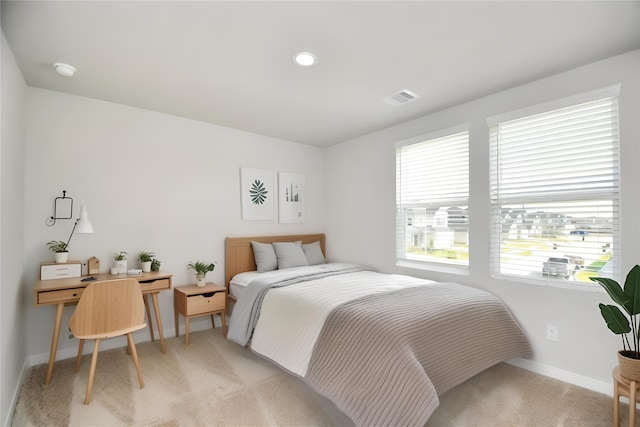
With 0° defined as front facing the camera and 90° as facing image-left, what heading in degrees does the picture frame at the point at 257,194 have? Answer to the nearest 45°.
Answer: approximately 315°

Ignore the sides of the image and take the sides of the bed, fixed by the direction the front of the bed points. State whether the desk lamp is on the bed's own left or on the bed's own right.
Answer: on the bed's own right

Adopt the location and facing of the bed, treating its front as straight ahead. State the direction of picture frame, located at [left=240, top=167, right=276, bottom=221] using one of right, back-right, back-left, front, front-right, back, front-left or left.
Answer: back

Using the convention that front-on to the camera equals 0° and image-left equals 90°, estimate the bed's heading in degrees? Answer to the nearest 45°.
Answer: approximately 315°

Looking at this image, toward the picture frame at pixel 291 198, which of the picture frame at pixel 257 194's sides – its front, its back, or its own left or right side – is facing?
left

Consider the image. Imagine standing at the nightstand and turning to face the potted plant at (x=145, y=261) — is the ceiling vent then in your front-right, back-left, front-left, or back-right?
back-left

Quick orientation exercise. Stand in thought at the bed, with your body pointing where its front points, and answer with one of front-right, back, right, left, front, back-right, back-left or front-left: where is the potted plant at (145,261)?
back-right
